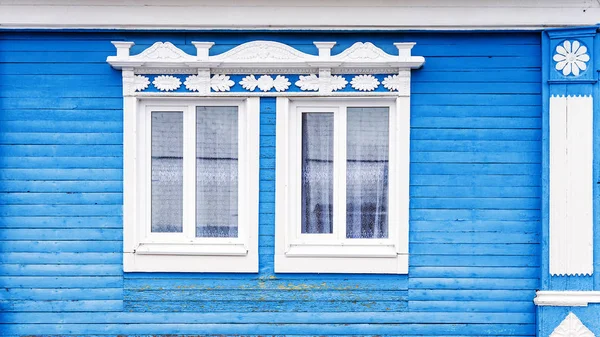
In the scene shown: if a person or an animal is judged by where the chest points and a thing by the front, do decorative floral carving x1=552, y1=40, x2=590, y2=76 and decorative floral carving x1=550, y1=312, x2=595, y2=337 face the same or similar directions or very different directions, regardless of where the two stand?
same or similar directions

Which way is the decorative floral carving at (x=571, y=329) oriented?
toward the camera

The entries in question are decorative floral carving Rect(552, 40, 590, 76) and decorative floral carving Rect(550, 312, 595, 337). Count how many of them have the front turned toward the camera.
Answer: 2

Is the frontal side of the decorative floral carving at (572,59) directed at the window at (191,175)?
no

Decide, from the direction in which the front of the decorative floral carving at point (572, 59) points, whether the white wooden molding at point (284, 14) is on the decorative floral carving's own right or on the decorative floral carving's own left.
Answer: on the decorative floral carving's own right

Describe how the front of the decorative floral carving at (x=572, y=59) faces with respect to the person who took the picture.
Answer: facing the viewer

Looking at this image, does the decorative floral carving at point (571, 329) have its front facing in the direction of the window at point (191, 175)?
no
